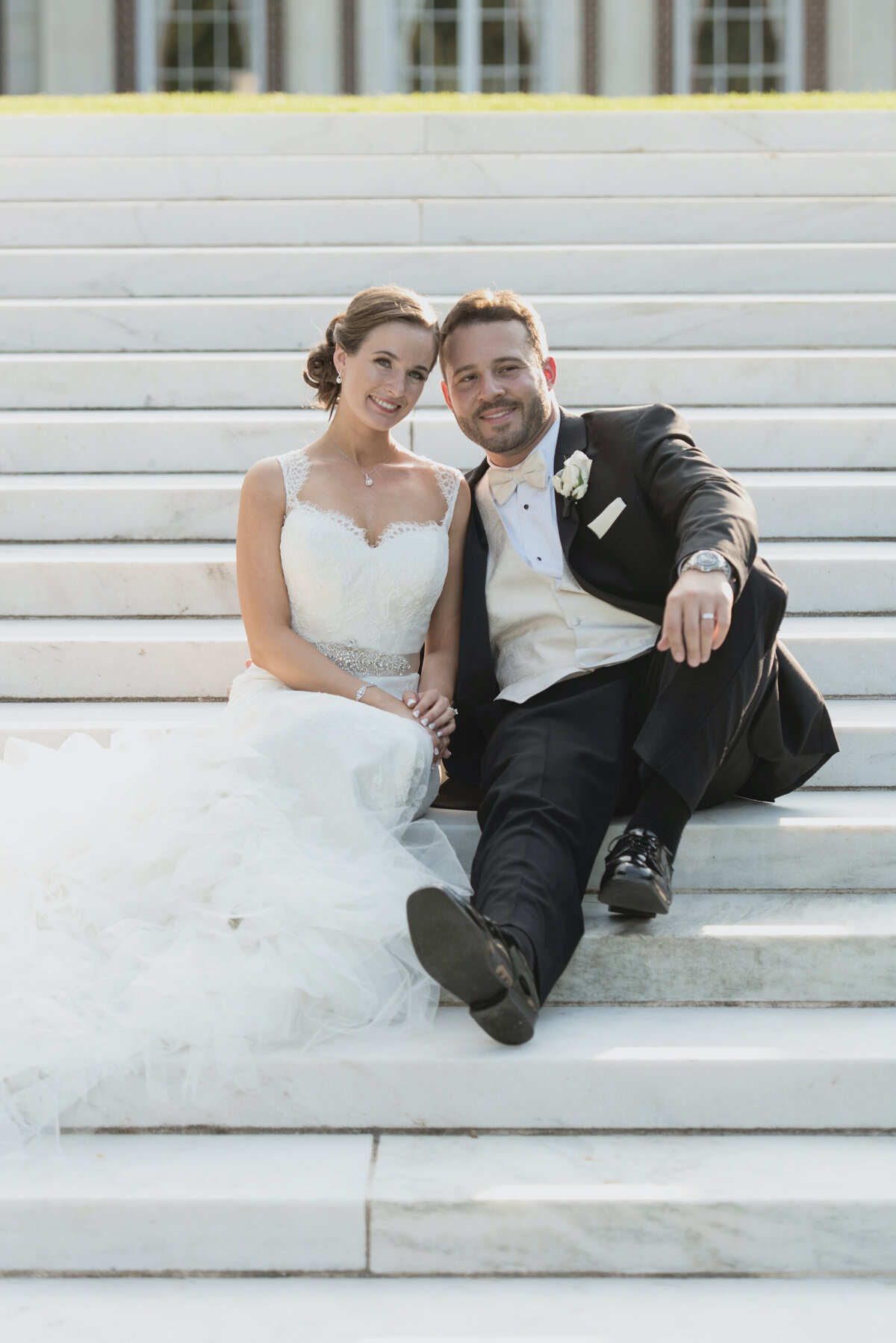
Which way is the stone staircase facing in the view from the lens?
facing the viewer
